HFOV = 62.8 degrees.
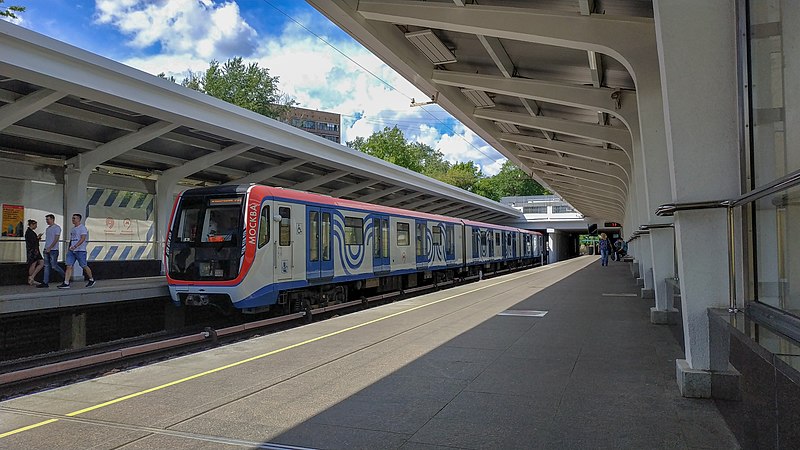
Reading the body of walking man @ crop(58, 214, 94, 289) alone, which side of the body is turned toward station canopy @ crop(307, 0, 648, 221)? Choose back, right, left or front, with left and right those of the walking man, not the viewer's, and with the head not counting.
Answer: left

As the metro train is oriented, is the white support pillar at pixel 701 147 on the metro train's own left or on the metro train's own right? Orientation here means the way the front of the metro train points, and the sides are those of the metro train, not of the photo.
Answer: on the metro train's own left

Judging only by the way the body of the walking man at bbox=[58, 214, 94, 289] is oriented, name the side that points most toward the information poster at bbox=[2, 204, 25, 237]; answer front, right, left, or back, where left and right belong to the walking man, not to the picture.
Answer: right

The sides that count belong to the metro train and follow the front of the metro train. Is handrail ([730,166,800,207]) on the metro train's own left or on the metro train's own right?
on the metro train's own left

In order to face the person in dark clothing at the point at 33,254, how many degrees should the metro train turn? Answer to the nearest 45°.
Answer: approximately 45° to its right

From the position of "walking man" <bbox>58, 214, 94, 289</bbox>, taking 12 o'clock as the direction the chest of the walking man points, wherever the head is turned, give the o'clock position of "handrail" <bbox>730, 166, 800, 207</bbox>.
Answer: The handrail is roughly at 10 o'clock from the walking man.

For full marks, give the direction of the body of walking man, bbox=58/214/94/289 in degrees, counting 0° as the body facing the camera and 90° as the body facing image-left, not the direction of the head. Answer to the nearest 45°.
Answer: approximately 45°

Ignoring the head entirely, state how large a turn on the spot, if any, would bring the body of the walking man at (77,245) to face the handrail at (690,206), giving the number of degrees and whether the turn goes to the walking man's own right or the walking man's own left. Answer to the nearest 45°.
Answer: approximately 90° to the walking man's own left

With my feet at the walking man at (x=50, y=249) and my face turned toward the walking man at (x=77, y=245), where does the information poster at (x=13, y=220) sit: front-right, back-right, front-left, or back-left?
back-left

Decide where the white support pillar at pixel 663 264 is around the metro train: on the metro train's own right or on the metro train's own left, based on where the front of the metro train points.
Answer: on the metro train's own left

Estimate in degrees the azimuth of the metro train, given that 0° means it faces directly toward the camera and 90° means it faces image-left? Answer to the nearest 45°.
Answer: approximately 45°
